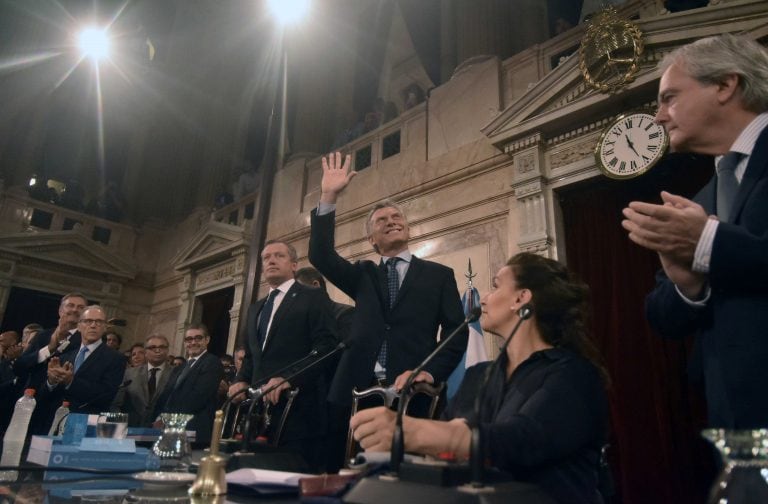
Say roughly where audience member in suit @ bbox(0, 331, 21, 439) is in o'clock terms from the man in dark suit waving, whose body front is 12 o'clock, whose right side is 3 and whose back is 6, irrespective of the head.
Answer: The audience member in suit is roughly at 4 o'clock from the man in dark suit waving.

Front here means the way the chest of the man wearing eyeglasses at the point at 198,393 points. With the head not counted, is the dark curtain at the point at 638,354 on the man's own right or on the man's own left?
on the man's own left

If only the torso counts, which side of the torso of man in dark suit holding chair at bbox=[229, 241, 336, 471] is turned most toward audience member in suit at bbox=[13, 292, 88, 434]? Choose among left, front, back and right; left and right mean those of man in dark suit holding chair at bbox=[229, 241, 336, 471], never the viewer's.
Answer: right

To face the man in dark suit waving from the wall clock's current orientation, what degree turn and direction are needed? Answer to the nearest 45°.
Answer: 0° — it already faces them

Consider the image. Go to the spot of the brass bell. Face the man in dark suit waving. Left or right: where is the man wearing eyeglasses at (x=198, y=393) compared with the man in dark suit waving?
left

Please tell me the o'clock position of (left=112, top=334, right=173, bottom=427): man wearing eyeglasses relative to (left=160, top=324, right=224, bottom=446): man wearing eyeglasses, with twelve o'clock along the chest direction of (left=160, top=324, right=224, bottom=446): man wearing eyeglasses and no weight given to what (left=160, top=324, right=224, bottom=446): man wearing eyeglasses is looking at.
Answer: (left=112, top=334, right=173, bottom=427): man wearing eyeglasses is roughly at 4 o'clock from (left=160, top=324, right=224, bottom=446): man wearing eyeglasses.

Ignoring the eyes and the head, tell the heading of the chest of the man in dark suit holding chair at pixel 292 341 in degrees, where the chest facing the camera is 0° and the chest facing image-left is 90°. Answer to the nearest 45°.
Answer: approximately 45°

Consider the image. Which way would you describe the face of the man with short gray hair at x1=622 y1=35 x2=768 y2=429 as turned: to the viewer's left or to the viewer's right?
to the viewer's left

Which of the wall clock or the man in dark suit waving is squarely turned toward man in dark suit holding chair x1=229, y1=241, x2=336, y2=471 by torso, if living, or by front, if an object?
the wall clock
